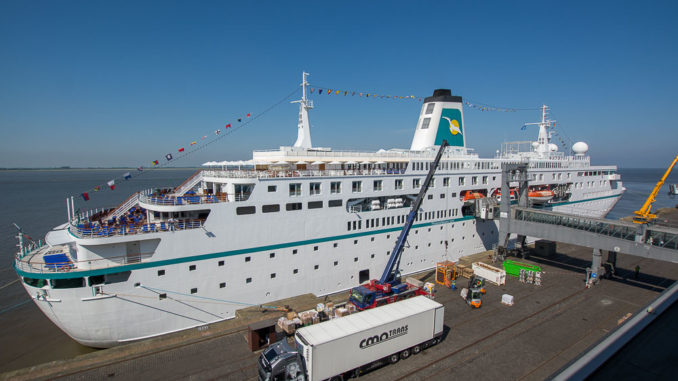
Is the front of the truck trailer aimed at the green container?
no

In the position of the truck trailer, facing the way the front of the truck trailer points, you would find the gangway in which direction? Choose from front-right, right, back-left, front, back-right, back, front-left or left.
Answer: back

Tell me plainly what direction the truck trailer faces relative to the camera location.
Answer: facing the viewer and to the left of the viewer

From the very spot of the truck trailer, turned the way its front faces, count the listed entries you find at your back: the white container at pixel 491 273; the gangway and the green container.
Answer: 3

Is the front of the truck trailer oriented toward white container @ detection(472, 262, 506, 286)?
no

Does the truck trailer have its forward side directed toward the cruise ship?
no
